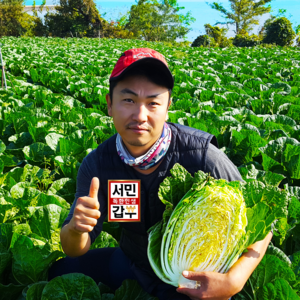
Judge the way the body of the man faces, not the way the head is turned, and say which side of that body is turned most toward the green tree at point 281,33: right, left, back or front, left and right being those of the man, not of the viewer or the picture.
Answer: back

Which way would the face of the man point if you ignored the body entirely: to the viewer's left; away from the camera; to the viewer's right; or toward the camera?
toward the camera

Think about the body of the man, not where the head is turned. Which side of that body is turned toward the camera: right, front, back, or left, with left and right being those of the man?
front
